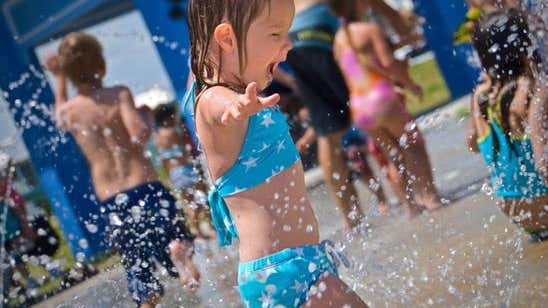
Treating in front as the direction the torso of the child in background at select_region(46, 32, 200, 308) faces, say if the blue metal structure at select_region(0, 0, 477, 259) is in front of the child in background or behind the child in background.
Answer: in front

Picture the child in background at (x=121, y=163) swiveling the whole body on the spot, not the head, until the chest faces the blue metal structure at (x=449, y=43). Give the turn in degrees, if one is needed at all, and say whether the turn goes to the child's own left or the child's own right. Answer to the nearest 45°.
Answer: approximately 45° to the child's own right

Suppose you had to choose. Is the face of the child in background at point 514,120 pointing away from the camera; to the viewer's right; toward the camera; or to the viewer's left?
away from the camera

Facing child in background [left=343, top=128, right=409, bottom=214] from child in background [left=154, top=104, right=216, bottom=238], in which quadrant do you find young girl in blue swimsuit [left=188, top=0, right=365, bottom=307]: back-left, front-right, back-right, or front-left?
front-right

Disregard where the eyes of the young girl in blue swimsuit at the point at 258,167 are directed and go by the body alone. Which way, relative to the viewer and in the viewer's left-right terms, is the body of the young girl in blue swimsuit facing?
facing to the right of the viewer

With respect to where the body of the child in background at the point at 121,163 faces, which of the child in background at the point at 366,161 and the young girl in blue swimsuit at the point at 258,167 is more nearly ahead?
the child in background

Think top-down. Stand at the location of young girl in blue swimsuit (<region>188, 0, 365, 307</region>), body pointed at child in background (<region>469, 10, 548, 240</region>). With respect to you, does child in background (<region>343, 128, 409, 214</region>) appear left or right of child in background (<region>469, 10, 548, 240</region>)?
left

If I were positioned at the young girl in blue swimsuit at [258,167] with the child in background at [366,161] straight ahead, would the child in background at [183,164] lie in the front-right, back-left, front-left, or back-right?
front-left

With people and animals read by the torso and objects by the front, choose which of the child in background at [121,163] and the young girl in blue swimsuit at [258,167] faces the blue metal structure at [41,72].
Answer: the child in background

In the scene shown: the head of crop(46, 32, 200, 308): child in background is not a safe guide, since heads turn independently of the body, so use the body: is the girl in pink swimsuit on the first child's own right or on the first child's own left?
on the first child's own right

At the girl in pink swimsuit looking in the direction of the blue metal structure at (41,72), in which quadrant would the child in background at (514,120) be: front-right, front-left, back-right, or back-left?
back-left

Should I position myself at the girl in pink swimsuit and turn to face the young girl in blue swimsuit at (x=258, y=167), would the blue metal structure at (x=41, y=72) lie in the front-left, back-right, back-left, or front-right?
back-right

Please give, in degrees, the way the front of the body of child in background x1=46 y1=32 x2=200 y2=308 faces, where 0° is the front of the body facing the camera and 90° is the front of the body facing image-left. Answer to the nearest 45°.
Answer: approximately 180°

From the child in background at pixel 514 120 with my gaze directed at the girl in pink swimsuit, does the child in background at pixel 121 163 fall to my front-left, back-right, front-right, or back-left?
front-left
